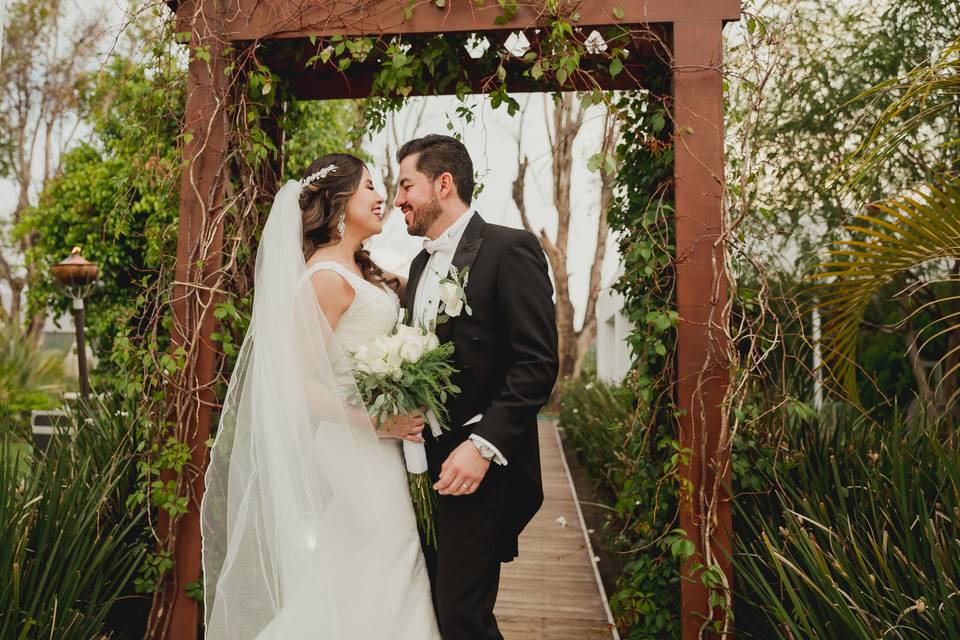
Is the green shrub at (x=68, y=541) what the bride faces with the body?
no

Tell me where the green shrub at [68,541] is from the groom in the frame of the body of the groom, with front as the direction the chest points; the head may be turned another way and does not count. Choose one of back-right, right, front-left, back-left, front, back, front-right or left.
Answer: front-right

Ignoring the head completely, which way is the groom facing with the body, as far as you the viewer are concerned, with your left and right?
facing the viewer and to the left of the viewer

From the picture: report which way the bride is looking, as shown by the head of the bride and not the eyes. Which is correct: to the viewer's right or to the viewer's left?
to the viewer's right

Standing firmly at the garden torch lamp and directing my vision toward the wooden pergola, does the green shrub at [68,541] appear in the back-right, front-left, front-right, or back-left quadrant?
front-right

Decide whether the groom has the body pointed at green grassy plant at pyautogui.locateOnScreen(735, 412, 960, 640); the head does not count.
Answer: no

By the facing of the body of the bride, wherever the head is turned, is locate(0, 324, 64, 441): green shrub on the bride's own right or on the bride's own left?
on the bride's own left

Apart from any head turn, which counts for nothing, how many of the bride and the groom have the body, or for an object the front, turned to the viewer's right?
1

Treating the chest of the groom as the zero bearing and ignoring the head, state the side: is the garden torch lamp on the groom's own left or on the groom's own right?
on the groom's own right

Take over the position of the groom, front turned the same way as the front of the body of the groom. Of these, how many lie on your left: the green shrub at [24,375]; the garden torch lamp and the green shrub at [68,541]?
0

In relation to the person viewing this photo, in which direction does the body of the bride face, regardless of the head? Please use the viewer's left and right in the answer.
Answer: facing to the right of the viewer

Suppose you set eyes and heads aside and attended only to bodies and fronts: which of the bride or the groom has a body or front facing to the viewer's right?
the bride
